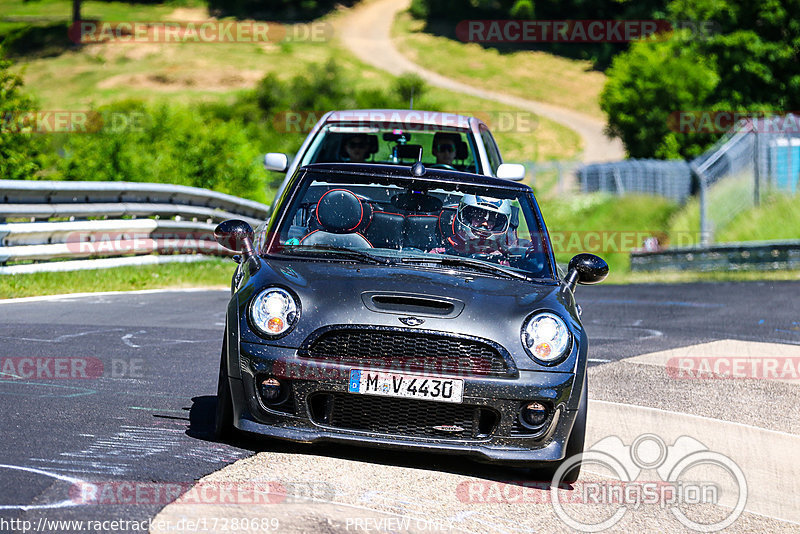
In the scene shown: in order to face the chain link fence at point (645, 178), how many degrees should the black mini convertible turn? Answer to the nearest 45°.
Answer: approximately 180°

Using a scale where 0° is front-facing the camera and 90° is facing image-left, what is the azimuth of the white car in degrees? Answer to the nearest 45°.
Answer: approximately 0°

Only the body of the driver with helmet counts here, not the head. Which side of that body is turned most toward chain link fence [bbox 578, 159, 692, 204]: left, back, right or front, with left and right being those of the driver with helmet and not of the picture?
back

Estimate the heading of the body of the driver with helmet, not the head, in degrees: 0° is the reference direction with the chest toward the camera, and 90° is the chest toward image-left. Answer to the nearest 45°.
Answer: approximately 0°

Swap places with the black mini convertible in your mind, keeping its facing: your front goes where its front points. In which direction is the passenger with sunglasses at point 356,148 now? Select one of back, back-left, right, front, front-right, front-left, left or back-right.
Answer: back

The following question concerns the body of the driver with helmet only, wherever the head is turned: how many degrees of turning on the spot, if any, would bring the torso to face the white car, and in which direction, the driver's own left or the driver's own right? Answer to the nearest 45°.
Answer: approximately 180°

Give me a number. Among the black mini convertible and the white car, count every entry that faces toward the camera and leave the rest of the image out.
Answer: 2
